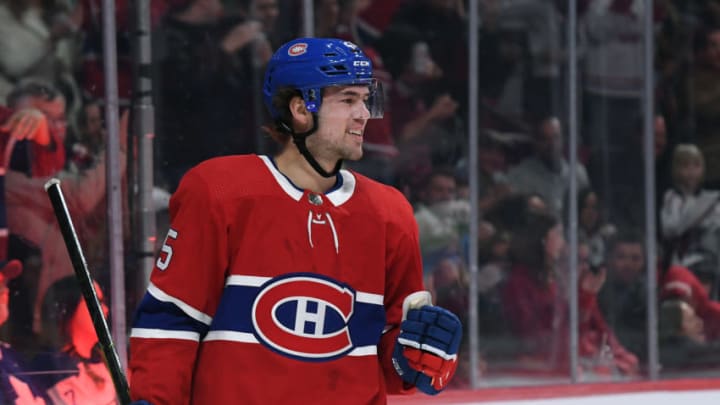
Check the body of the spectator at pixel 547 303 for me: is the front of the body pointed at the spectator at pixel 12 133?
no

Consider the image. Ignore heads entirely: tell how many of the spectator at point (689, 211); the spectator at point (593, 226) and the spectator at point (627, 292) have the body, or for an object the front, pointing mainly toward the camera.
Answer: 3

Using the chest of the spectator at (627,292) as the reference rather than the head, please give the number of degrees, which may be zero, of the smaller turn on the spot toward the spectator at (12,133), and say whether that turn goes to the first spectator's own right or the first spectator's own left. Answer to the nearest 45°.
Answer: approximately 45° to the first spectator's own right

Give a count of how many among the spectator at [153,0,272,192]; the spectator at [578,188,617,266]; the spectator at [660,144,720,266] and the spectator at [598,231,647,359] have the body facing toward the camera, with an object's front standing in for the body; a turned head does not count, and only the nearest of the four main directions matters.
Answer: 4

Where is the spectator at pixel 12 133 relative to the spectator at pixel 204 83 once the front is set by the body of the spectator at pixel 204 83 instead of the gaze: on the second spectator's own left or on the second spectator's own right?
on the second spectator's own right

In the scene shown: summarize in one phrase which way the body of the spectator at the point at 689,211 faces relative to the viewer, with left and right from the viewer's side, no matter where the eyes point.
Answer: facing the viewer

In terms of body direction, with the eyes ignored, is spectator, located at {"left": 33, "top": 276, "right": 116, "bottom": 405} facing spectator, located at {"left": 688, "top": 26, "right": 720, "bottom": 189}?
no

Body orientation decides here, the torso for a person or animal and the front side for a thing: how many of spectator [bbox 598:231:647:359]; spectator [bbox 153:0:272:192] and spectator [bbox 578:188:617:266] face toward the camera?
3

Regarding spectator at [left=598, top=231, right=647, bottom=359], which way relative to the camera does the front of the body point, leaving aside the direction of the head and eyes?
toward the camera

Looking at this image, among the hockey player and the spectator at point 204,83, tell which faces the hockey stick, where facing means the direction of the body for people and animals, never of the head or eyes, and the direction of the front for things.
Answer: the spectator

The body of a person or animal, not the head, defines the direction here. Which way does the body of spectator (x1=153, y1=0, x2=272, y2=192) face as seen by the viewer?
toward the camera

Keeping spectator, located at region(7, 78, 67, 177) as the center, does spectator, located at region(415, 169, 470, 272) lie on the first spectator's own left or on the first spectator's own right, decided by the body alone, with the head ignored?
on the first spectator's own left

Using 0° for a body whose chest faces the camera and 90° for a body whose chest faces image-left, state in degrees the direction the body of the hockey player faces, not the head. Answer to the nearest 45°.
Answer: approximately 315°

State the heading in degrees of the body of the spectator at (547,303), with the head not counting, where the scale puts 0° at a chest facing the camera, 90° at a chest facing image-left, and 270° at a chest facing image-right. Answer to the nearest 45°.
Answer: approximately 315°

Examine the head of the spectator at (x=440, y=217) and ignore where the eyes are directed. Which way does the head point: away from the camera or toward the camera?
toward the camera
